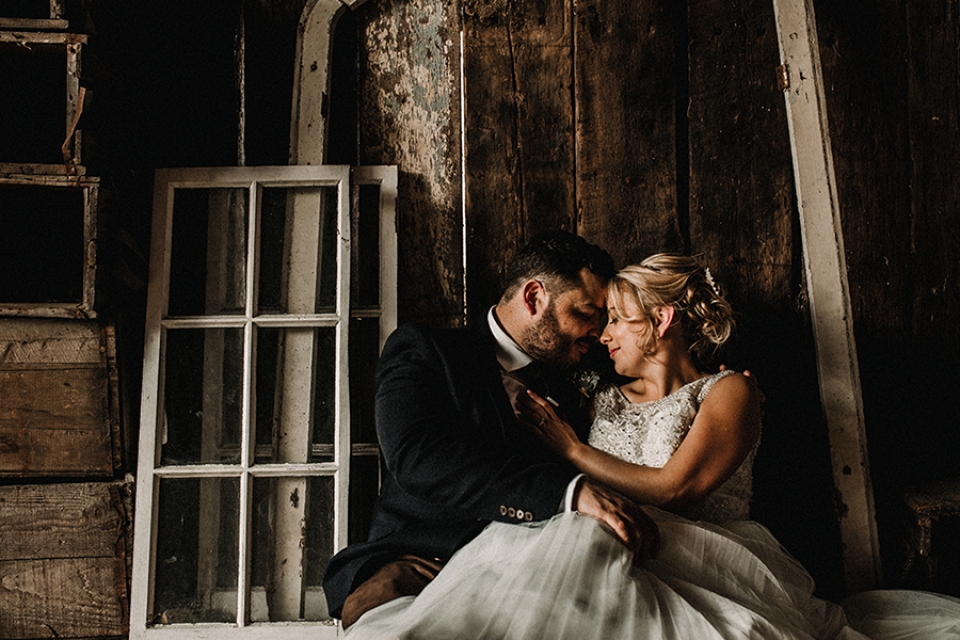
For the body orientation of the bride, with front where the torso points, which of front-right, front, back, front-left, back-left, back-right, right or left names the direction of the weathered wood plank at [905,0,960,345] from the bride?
back

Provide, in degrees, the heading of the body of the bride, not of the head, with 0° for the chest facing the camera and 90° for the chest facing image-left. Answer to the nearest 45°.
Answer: approximately 45°

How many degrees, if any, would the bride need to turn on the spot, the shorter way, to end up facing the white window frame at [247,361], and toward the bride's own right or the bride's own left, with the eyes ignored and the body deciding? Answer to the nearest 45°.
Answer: approximately 45° to the bride's own right

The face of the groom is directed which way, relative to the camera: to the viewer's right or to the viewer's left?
to the viewer's right

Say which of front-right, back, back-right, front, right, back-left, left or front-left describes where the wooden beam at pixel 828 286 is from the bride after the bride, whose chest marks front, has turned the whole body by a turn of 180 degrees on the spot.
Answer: front

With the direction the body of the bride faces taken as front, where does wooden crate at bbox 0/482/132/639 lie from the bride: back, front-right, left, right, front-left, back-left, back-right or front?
front-right
